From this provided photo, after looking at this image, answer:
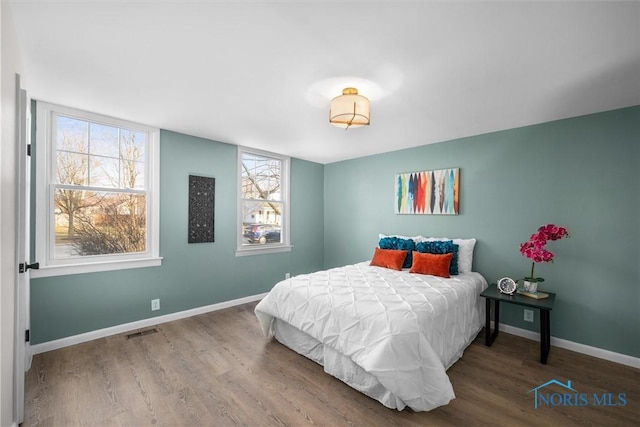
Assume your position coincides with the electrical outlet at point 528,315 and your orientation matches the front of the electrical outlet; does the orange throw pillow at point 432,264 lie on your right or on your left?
on your right

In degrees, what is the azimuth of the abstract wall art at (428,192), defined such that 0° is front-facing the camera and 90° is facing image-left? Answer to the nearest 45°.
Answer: approximately 45°

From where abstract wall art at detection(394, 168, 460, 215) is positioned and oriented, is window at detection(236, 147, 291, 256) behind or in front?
in front

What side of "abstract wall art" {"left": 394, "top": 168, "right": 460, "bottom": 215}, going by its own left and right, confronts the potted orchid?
left

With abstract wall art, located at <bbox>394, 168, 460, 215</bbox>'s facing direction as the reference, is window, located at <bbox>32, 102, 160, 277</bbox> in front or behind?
in front
